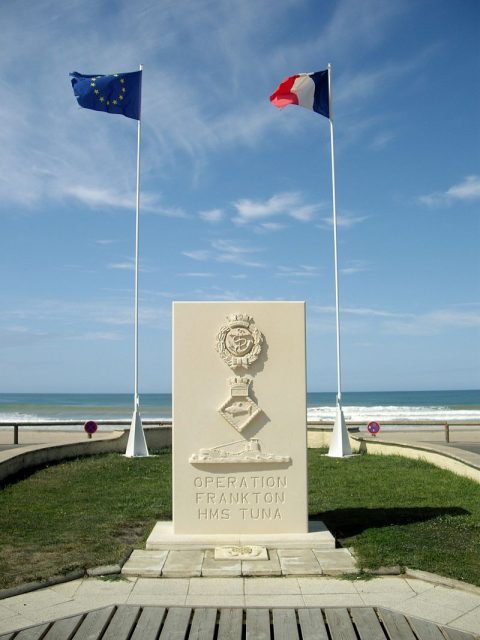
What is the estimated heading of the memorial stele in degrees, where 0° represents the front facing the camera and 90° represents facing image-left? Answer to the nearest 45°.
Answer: approximately 0°

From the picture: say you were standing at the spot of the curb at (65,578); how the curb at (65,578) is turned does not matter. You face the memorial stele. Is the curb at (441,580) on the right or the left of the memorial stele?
right

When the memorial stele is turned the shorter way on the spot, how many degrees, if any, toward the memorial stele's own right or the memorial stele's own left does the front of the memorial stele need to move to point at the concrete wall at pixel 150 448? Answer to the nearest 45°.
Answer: approximately 180°

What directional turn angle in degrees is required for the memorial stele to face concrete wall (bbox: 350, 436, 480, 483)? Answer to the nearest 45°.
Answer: approximately 135° to its left

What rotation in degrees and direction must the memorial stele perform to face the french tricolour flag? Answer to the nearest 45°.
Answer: approximately 180°

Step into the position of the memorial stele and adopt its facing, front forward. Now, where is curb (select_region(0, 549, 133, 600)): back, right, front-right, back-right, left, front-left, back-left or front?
front-right

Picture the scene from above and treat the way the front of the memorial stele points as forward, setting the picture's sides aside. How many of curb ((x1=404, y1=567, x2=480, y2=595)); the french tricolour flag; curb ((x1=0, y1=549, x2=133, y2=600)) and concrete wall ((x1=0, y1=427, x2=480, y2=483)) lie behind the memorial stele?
2

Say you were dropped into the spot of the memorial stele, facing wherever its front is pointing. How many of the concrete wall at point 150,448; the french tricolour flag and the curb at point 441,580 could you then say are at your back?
2

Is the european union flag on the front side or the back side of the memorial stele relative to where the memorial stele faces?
on the back side

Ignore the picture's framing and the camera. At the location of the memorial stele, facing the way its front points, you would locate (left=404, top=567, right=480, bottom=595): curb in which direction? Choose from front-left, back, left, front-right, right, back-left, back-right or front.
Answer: front-left

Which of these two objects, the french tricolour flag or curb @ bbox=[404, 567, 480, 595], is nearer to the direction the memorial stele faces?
the curb

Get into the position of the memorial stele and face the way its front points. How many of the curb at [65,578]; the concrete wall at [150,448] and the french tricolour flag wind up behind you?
2
